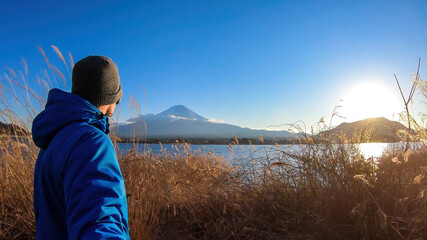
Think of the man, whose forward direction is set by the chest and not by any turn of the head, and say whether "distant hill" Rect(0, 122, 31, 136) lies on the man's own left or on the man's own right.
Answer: on the man's own left

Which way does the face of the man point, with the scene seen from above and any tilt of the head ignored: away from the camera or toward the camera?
away from the camera

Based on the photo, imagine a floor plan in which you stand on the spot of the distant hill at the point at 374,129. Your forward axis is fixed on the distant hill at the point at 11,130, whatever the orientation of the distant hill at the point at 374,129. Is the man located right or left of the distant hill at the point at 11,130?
left

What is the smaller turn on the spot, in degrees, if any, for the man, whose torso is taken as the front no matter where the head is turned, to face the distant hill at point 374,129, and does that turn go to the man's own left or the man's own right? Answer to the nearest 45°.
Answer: approximately 45° to the man's own right

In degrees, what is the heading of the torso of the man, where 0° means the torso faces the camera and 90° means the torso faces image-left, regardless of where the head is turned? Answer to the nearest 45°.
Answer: approximately 225°

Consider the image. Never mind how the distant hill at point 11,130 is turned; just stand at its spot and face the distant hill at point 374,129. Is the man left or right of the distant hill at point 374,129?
right
